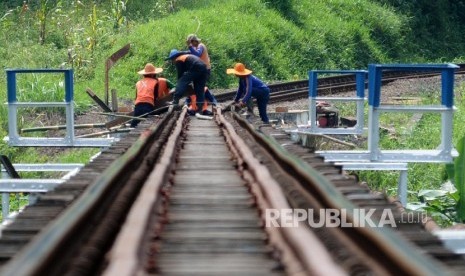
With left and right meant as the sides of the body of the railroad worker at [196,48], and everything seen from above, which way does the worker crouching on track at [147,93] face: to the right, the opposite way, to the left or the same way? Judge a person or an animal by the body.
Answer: the opposite way

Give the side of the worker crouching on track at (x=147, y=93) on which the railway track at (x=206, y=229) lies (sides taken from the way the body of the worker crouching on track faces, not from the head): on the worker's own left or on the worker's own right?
on the worker's own right

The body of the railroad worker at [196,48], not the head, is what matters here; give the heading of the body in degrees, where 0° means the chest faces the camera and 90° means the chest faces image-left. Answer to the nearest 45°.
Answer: approximately 45°

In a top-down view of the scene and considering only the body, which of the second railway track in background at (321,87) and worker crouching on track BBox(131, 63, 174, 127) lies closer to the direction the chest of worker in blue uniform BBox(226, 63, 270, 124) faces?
the worker crouching on track

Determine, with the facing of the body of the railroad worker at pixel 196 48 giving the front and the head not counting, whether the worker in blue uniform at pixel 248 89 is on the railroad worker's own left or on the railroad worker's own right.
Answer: on the railroad worker's own left

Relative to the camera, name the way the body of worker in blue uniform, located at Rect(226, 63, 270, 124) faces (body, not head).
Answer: to the viewer's left

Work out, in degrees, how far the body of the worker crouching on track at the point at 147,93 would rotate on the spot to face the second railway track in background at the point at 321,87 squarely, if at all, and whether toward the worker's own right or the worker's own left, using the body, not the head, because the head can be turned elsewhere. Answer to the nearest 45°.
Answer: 0° — they already face it

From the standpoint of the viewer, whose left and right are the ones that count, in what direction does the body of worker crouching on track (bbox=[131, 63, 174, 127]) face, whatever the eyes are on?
facing away from the viewer and to the right of the viewer

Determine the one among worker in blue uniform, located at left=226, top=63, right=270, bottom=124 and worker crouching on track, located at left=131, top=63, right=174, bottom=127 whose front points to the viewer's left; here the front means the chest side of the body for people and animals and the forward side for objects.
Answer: the worker in blue uniform

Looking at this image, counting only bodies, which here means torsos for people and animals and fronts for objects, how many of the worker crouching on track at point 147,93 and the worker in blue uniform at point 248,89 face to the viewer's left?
1
